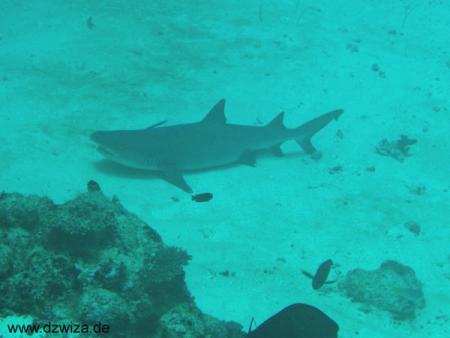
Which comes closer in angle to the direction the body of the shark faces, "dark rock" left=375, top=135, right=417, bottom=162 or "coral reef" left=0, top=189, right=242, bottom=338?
the coral reef

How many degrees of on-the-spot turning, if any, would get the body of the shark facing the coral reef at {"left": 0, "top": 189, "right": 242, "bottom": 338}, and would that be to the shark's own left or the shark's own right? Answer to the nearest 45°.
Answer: approximately 90° to the shark's own left

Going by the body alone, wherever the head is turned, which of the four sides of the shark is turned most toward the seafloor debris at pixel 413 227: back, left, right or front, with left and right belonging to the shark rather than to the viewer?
back

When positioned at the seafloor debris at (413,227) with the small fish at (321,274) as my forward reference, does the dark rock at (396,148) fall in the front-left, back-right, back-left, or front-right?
back-right

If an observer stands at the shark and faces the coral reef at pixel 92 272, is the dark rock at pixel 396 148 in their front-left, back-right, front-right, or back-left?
back-left

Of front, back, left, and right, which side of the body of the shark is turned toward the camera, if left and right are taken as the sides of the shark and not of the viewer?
left

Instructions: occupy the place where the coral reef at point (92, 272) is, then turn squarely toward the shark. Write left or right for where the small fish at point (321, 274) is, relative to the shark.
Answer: right

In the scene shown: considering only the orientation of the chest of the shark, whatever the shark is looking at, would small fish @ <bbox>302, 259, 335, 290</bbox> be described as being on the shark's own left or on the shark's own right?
on the shark's own left

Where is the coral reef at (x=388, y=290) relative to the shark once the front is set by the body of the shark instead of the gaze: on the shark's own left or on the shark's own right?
on the shark's own left
